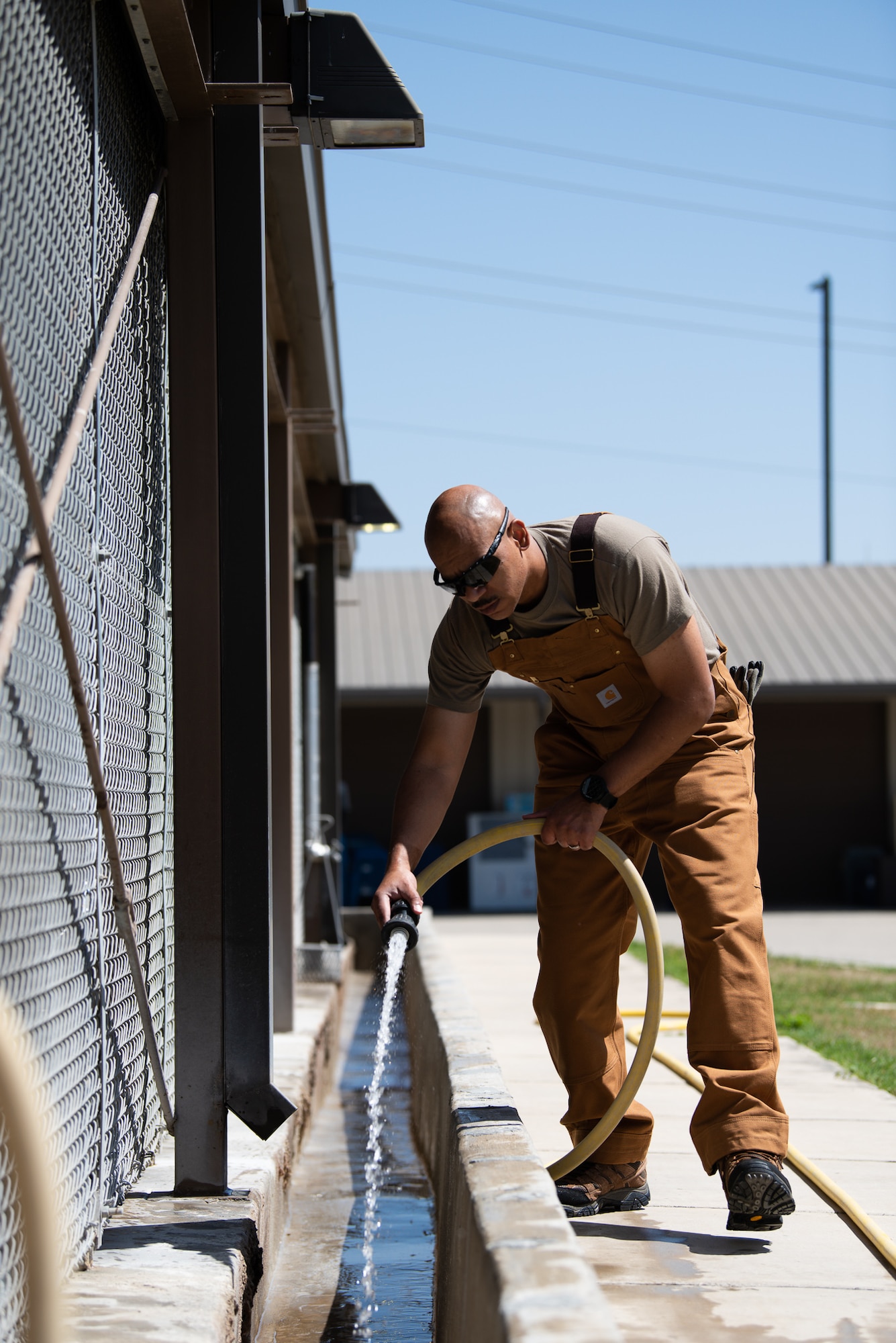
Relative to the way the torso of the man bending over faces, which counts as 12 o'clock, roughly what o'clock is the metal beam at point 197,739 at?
The metal beam is roughly at 1 o'clock from the man bending over.

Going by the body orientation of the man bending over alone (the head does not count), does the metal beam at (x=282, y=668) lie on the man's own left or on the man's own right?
on the man's own right

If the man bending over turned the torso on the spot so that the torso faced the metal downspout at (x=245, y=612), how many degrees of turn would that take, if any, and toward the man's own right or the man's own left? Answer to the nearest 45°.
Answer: approximately 45° to the man's own right

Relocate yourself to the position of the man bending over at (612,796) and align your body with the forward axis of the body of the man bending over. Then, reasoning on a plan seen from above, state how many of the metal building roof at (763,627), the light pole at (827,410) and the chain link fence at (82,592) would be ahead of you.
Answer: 1

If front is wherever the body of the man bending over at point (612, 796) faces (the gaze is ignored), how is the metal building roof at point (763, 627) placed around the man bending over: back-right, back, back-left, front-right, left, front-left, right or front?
back-right

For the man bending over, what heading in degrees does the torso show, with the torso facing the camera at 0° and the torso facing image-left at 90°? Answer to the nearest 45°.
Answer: approximately 45°

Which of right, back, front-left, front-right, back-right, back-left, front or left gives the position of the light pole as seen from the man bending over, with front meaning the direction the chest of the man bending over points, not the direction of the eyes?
back-right
